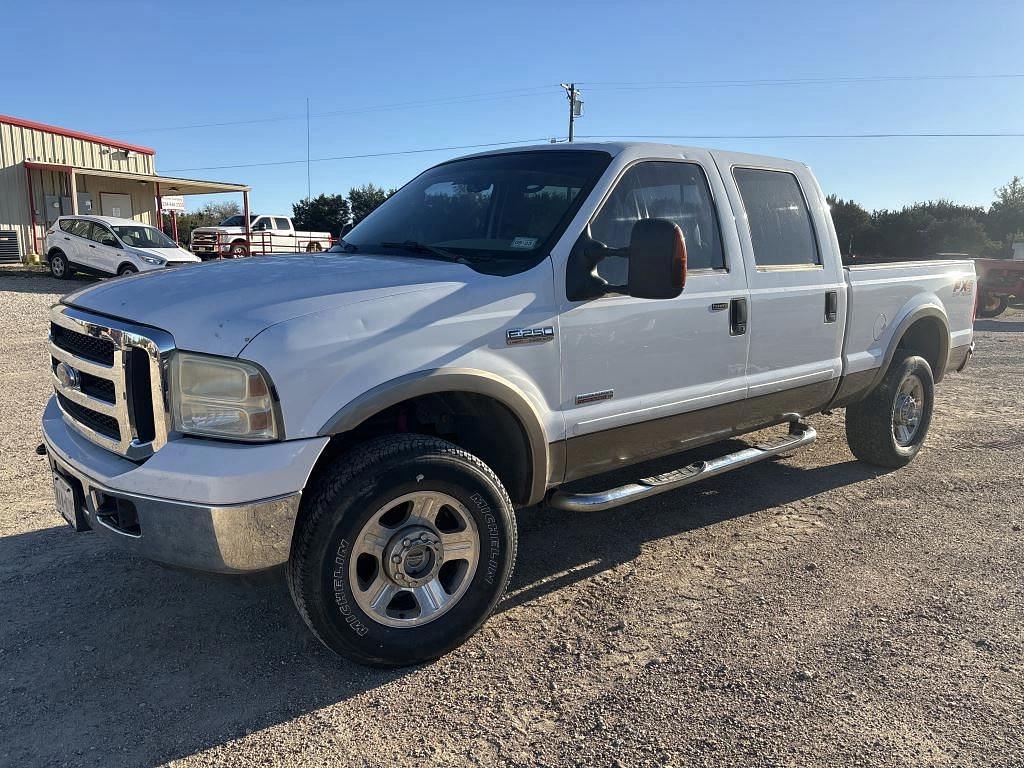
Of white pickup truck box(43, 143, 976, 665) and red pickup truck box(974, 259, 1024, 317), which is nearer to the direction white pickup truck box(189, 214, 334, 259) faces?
the white pickup truck

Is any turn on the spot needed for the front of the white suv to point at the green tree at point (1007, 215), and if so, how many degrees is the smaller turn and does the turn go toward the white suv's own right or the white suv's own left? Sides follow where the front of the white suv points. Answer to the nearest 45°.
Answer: approximately 45° to the white suv's own left

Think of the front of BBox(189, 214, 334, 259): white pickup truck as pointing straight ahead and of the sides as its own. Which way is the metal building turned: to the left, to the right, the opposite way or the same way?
to the left

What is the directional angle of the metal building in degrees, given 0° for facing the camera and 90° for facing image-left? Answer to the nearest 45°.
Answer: approximately 315°

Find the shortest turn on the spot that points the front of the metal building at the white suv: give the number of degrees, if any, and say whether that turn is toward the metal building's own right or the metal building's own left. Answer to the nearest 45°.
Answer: approximately 45° to the metal building's own right

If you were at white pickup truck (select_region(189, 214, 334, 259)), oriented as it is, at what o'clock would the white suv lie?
The white suv is roughly at 11 o'clock from the white pickup truck.

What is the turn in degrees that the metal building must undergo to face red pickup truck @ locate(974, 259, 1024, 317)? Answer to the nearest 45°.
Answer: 0° — it already faces it

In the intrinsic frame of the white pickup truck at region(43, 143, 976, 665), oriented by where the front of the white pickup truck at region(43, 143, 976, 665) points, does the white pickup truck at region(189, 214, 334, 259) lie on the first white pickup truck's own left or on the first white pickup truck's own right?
on the first white pickup truck's own right

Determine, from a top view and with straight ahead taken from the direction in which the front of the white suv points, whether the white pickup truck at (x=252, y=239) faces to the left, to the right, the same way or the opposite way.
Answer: to the right

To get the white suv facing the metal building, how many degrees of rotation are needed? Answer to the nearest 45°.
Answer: approximately 135° to its left
